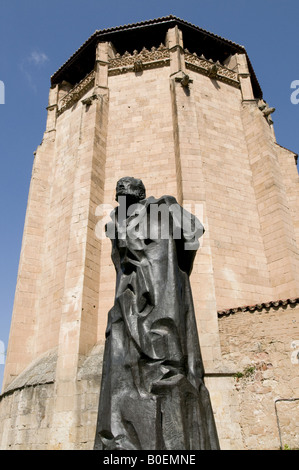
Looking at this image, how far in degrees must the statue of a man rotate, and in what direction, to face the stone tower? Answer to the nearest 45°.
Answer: approximately 135° to its right

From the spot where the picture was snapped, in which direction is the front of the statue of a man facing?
facing the viewer and to the left of the viewer
